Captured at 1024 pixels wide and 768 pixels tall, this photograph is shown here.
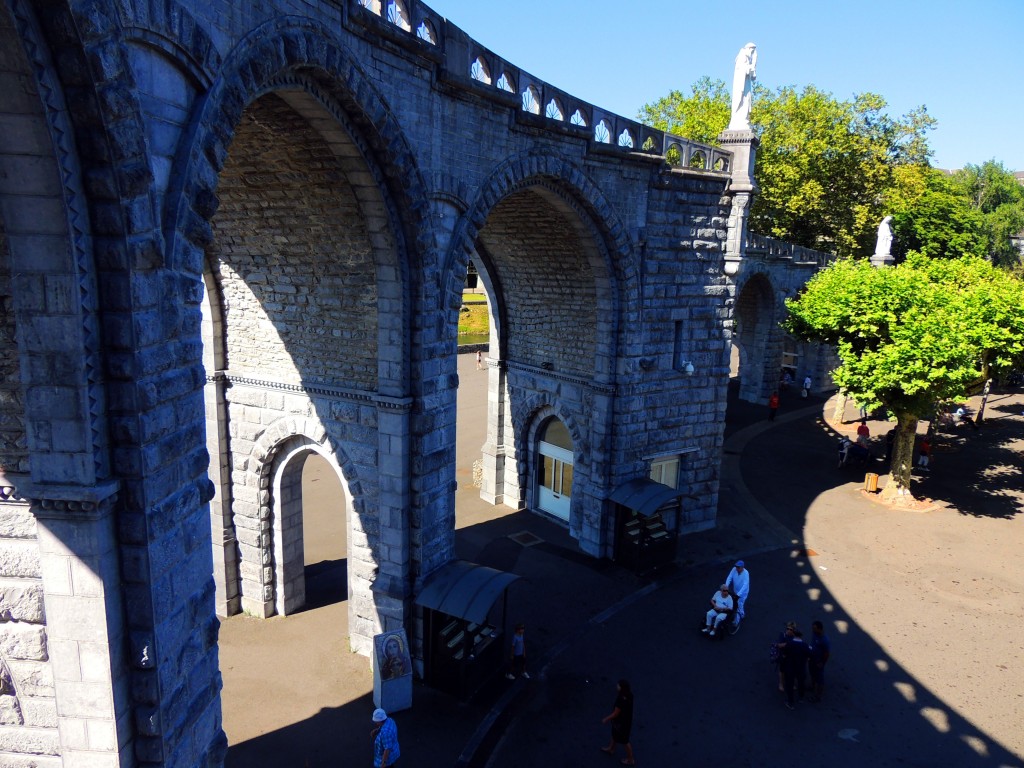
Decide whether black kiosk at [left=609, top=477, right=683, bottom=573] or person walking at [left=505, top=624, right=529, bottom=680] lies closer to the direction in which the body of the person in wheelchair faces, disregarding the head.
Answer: the person walking

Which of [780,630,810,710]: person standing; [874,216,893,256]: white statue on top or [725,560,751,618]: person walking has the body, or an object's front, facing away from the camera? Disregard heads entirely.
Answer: [780,630,810,710]: person standing

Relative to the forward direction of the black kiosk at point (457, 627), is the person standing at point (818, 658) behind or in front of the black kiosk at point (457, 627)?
in front

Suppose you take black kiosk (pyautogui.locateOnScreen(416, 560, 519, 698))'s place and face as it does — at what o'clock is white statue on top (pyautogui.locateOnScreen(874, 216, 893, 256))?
The white statue on top is roughly at 9 o'clock from the black kiosk.

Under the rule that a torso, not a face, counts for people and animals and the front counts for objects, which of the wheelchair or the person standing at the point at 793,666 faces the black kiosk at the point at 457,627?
the wheelchair

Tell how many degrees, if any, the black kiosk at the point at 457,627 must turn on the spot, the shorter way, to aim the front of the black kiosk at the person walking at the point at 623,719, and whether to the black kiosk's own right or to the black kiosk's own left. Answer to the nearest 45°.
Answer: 0° — it already faces them

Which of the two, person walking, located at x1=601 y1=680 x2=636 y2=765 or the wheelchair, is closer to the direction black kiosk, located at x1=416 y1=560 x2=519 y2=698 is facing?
the person walking

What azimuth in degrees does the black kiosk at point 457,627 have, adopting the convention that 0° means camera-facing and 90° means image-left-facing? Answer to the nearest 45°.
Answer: approximately 315°

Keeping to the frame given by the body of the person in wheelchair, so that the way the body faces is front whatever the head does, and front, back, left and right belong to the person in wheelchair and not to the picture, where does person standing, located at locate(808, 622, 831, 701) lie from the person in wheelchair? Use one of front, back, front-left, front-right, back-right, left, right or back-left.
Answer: left

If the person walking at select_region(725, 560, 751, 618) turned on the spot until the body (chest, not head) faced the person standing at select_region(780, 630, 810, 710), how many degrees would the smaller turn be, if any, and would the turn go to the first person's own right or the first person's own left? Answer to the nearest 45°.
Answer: approximately 90° to the first person's own left

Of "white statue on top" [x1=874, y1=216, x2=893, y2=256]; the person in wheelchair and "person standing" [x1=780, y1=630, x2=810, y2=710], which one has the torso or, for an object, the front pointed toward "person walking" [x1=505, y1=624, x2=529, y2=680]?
the person in wheelchair
